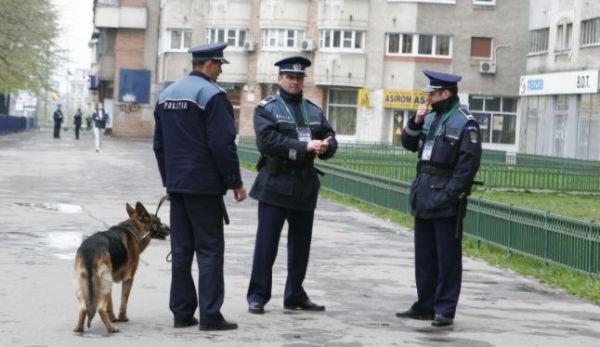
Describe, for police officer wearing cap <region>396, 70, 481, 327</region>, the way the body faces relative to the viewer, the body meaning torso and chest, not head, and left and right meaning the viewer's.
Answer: facing the viewer and to the left of the viewer

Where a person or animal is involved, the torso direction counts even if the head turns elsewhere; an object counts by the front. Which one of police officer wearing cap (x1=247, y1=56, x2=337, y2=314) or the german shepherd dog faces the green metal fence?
the german shepherd dog

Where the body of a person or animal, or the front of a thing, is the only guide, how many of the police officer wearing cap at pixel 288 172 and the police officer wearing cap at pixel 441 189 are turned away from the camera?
0

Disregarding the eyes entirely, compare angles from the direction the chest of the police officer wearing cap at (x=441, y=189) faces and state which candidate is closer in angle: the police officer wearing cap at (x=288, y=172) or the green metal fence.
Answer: the police officer wearing cap

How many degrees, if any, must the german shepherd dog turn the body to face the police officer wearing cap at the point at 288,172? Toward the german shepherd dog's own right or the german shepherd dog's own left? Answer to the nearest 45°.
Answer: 0° — it already faces them

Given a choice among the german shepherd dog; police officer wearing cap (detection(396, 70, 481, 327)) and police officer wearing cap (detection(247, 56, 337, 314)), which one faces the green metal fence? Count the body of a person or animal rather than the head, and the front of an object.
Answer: the german shepherd dog

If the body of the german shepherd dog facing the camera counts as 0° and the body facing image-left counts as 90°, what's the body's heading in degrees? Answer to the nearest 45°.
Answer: approximately 225°

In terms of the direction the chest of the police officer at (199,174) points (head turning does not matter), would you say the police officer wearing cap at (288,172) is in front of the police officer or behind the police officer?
in front

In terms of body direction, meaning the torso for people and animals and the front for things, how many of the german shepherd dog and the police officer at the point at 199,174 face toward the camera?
0

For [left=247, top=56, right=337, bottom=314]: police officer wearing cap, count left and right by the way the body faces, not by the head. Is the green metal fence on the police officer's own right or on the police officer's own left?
on the police officer's own left

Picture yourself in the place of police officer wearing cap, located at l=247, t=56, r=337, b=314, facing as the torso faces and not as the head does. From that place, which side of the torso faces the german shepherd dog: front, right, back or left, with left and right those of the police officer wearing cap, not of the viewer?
right

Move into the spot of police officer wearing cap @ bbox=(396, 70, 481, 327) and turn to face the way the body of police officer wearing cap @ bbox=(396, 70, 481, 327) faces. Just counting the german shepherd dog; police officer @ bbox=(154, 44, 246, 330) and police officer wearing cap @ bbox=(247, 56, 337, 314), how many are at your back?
0

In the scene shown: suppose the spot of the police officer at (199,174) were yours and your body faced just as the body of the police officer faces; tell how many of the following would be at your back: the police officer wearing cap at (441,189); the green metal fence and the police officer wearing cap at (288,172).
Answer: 0

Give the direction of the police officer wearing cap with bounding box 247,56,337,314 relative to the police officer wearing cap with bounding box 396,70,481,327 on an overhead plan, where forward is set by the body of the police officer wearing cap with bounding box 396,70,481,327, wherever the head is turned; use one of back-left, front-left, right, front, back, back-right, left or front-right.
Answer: front-right

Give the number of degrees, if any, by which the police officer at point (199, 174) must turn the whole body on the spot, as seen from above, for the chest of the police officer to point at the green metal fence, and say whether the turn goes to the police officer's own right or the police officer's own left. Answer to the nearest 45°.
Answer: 0° — they already face it

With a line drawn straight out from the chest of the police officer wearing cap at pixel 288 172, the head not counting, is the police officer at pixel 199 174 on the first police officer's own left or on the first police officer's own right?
on the first police officer's own right

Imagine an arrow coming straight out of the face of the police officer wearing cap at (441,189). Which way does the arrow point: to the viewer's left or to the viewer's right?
to the viewer's left
